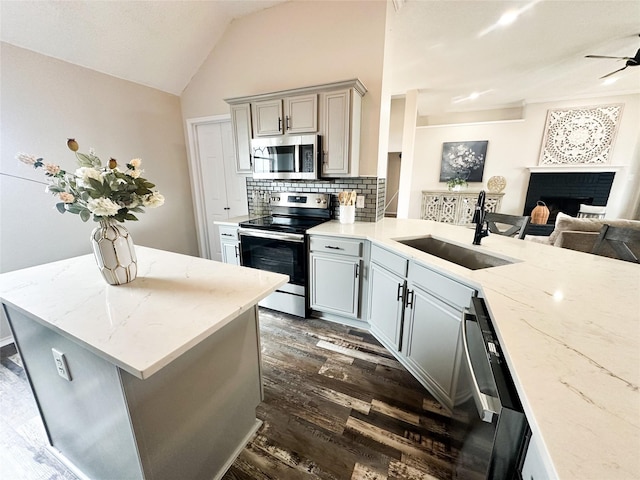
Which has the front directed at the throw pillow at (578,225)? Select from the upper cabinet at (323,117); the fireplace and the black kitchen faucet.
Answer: the fireplace

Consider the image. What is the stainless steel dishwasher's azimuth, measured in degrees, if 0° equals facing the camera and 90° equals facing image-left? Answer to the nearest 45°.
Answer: approximately 90°

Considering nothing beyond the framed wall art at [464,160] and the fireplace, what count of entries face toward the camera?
2

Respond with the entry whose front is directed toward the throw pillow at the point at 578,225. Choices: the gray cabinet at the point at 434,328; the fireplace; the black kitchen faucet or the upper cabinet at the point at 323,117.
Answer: the fireplace

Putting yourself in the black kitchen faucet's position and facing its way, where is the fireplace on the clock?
The fireplace is roughly at 5 o'clock from the black kitchen faucet.

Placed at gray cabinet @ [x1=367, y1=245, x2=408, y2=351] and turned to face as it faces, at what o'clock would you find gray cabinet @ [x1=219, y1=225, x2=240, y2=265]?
gray cabinet @ [x1=219, y1=225, x2=240, y2=265] is roughly at 2 o'clock from gray cabinet @ [x1=367, y1=245, x2=408, y2=351].

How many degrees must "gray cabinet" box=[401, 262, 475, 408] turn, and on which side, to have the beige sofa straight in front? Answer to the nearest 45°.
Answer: approximately 180°

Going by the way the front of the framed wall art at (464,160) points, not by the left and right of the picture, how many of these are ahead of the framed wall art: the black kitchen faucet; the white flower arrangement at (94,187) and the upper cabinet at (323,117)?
3

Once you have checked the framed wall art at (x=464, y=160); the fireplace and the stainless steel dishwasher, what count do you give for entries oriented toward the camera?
2

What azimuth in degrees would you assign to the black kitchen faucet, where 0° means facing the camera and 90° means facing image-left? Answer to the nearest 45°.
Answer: approximately 45°
